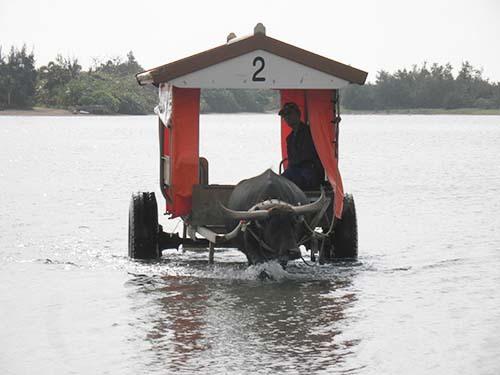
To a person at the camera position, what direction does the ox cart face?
facing the viewer

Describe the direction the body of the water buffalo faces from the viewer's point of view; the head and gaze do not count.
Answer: toward the camera

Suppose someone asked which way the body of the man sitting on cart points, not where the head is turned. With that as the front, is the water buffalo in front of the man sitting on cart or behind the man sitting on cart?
in front

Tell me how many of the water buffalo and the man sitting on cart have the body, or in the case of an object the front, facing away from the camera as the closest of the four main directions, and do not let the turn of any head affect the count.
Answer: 0

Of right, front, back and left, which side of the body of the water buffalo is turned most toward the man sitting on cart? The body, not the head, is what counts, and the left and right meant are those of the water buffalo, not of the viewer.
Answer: back
